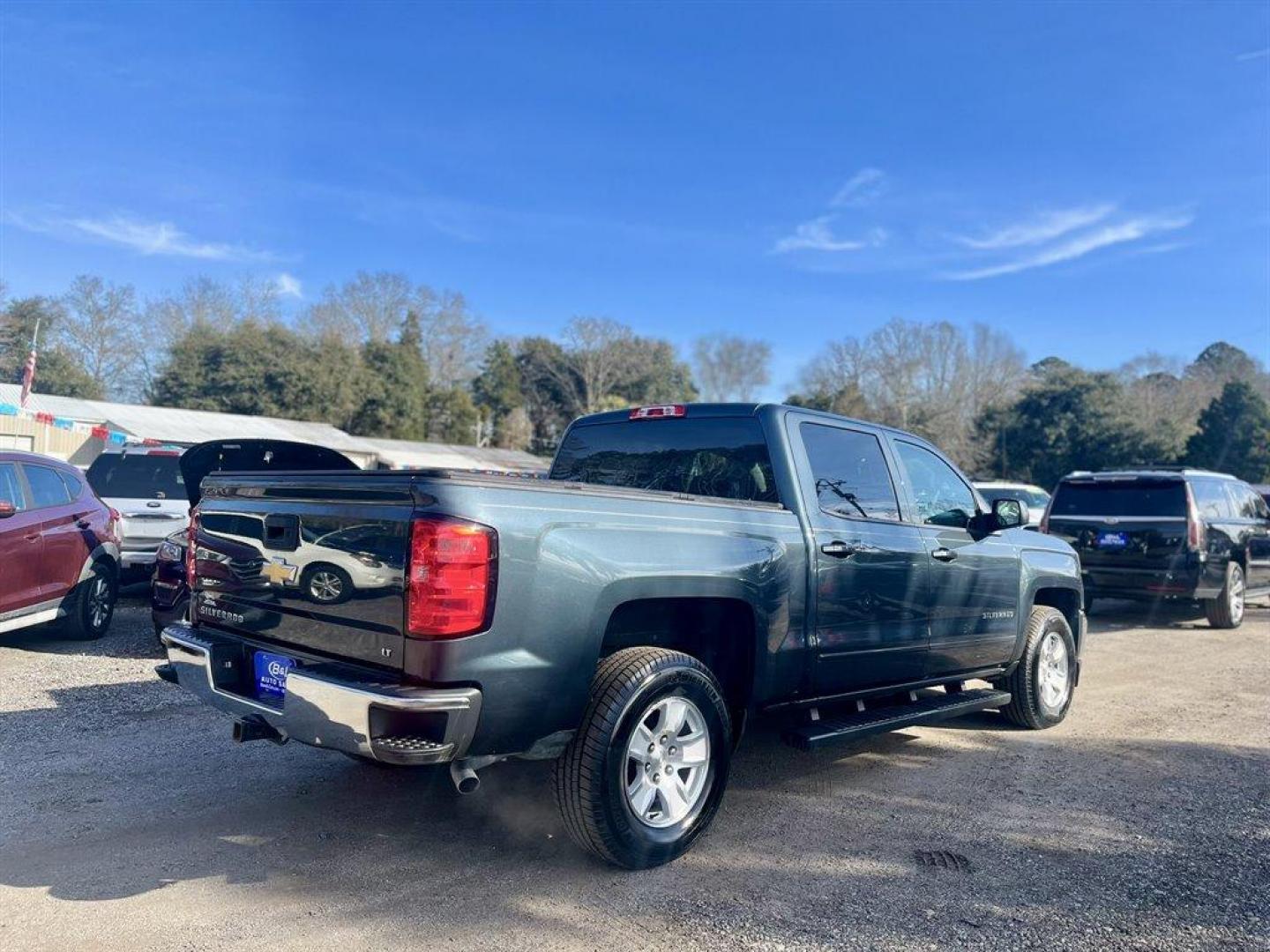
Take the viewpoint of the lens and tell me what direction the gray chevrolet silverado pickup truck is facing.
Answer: facing away from the viewer and to the right of the viewer

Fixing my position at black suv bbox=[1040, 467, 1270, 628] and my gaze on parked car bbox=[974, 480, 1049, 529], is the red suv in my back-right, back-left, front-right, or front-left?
back-left

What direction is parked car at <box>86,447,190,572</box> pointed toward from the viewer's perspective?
away from the camera

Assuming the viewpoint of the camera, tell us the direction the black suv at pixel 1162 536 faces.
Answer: facing away from the viewer and to the right of the viewer

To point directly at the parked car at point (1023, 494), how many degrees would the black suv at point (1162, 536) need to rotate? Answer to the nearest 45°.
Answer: approximately 45° to its left

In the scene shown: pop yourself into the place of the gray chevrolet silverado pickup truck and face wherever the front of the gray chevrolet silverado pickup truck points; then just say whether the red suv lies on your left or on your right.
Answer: on your left

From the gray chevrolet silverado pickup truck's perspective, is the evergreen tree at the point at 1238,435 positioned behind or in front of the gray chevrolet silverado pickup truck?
in front

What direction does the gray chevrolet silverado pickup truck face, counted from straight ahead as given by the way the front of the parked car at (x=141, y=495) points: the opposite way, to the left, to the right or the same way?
to the right
